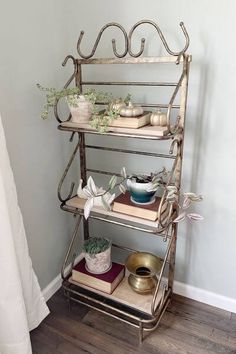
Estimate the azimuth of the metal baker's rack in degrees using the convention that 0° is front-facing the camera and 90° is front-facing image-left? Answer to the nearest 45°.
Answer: approximately 45°
